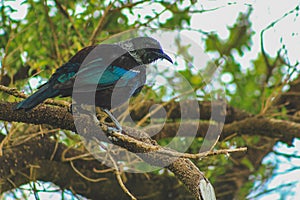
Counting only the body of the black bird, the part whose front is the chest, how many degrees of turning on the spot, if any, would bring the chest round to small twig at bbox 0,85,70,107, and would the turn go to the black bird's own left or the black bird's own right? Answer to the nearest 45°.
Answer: approximately 135° to the black bird's own right

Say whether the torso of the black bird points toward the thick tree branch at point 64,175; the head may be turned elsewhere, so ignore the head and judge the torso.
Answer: no

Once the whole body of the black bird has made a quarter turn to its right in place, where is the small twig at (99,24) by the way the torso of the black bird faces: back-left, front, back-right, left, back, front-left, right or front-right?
back

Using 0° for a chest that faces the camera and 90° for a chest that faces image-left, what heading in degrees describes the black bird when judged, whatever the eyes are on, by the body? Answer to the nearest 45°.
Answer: approximately 270°
